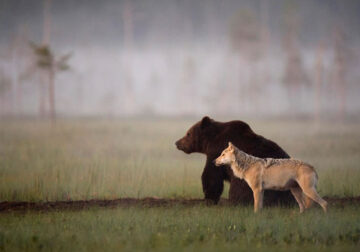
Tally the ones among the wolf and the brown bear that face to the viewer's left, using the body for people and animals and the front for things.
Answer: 2

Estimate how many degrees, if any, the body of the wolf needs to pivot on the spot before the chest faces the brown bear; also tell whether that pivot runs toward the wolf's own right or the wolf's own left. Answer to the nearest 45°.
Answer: approximately 45° to the wolf's own right

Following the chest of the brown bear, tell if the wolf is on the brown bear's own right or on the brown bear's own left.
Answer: on the brown bear's own left

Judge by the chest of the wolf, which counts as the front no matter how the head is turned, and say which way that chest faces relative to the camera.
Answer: to the viewer's left

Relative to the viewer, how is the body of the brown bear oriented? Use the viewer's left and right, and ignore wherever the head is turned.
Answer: facing to the left of the viewer

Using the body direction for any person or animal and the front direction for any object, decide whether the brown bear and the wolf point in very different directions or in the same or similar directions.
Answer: same or similar directions
